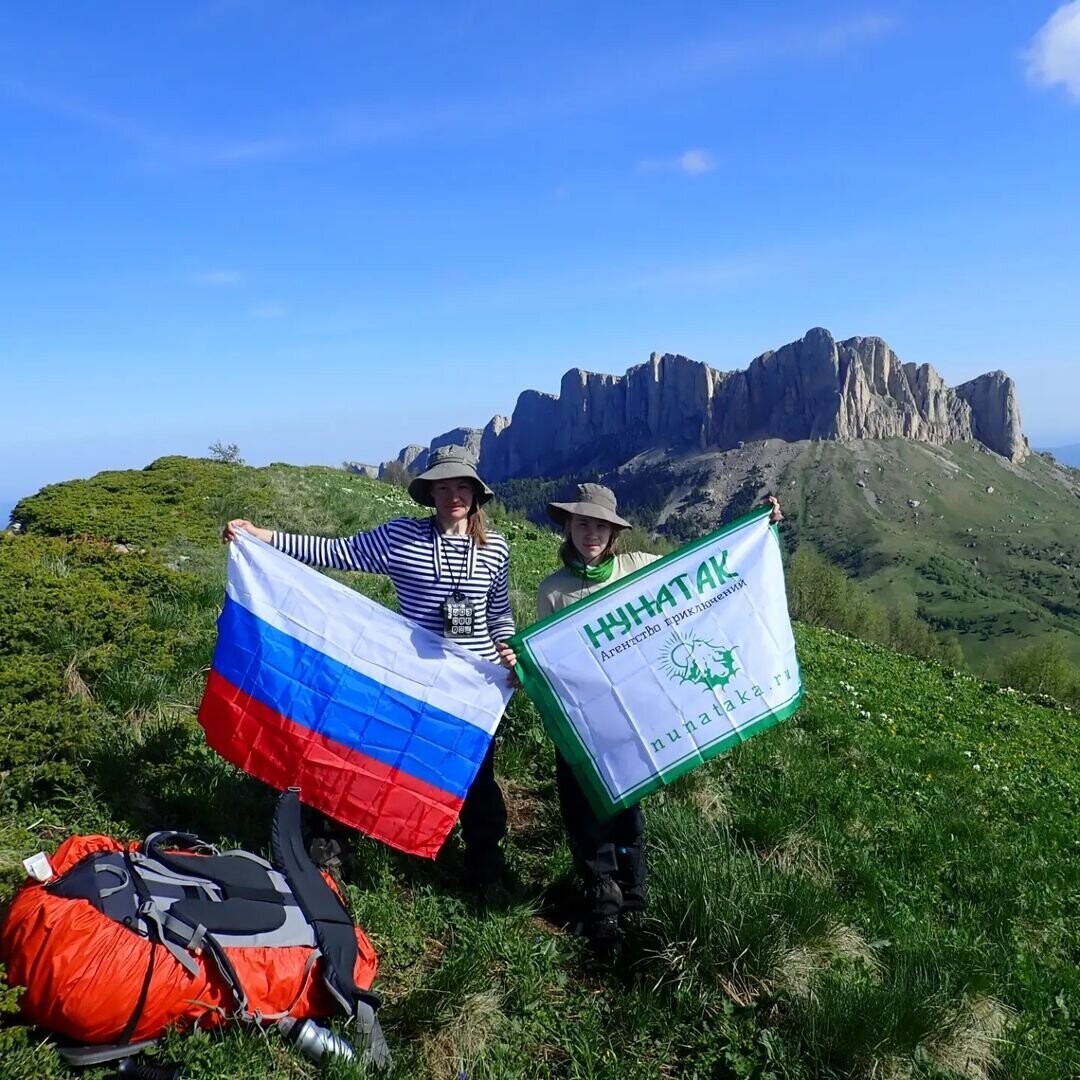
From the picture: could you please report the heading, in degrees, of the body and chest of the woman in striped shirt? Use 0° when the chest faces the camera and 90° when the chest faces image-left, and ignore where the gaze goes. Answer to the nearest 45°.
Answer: approximately 0°

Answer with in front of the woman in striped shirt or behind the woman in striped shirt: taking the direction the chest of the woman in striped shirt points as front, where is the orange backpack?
in front
